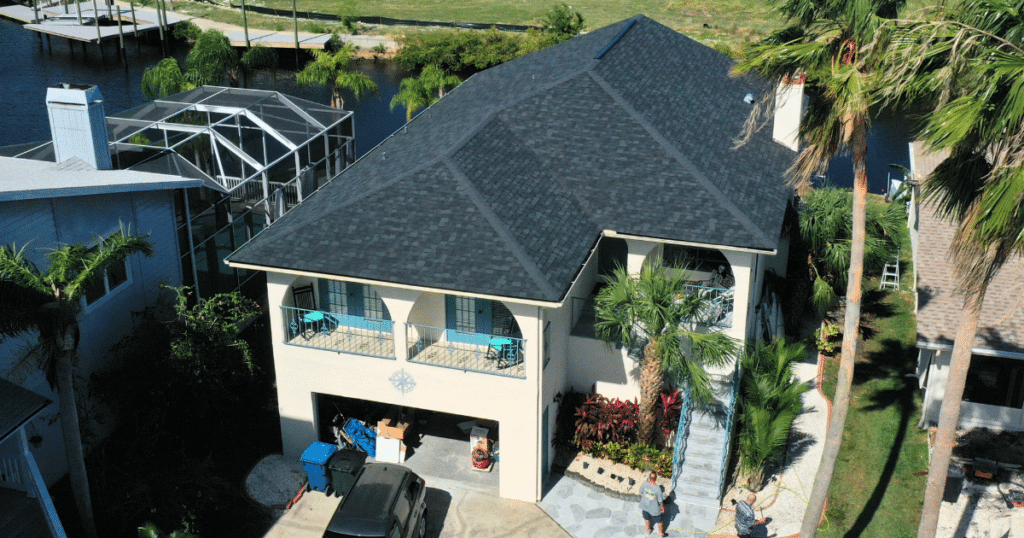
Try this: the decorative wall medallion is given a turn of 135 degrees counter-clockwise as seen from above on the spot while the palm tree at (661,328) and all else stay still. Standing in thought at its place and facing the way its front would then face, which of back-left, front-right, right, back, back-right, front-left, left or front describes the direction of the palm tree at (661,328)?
front-right

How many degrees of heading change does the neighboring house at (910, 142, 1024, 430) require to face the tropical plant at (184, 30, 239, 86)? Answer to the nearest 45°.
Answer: approximately 90° to its right

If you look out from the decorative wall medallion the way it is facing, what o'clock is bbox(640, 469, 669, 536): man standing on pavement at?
The man standing on pavement is roughly at 10 o'clock from the decorative wall medallion.

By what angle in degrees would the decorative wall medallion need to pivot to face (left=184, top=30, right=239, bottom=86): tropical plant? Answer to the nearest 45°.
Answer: approximately 180°

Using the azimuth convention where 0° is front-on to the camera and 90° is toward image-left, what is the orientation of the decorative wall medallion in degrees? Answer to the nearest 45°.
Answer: approximately 0°

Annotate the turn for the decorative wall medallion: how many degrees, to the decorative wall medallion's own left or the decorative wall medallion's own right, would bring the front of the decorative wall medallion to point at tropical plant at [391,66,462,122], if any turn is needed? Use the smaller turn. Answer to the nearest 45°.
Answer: approximately 180°

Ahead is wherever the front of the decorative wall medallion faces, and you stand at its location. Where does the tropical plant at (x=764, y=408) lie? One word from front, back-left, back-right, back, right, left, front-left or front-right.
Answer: left

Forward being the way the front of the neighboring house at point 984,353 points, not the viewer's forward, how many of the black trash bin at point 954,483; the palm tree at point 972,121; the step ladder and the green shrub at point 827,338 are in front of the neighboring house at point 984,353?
2

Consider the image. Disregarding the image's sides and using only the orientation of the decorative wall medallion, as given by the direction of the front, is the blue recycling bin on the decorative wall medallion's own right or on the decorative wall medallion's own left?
on the decorative wall medallion's own right

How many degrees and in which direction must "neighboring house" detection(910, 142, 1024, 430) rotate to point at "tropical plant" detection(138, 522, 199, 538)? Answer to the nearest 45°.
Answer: approximately 45° to its right

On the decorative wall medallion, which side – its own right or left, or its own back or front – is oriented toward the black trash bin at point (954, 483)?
left

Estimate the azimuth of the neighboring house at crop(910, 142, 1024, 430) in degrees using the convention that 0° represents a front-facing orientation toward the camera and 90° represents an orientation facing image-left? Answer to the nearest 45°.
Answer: approximately 0°

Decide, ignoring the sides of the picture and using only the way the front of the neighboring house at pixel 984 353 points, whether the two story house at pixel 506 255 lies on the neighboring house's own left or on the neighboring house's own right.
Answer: on the neighboring house's own right
